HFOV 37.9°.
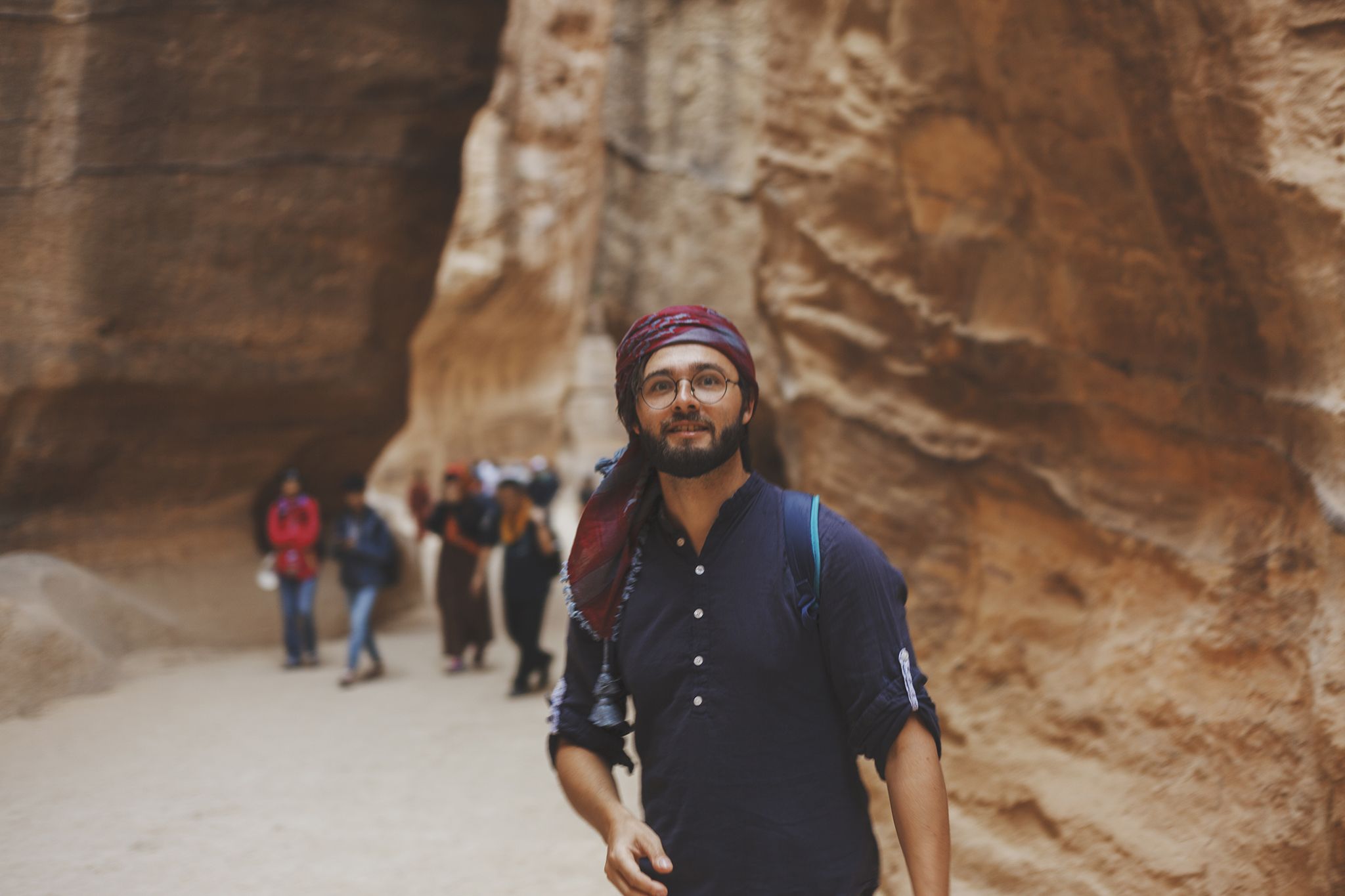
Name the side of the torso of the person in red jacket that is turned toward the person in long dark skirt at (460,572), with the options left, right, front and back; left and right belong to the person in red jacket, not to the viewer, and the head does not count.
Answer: left

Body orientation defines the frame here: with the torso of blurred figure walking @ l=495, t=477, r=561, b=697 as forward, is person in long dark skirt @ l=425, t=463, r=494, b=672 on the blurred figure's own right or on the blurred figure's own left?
on the blurred figure's own right

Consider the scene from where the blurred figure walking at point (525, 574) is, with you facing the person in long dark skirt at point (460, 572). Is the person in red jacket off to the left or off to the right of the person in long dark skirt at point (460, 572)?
left

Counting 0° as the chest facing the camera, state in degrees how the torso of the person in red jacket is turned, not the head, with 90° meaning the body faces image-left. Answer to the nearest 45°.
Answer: approximately 0°

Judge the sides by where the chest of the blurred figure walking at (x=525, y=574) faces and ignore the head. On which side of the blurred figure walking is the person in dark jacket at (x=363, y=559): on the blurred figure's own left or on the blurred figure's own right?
on the blurred figure's own right

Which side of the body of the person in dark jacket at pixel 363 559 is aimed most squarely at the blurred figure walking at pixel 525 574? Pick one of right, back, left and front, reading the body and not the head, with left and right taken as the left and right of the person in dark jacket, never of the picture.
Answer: left
